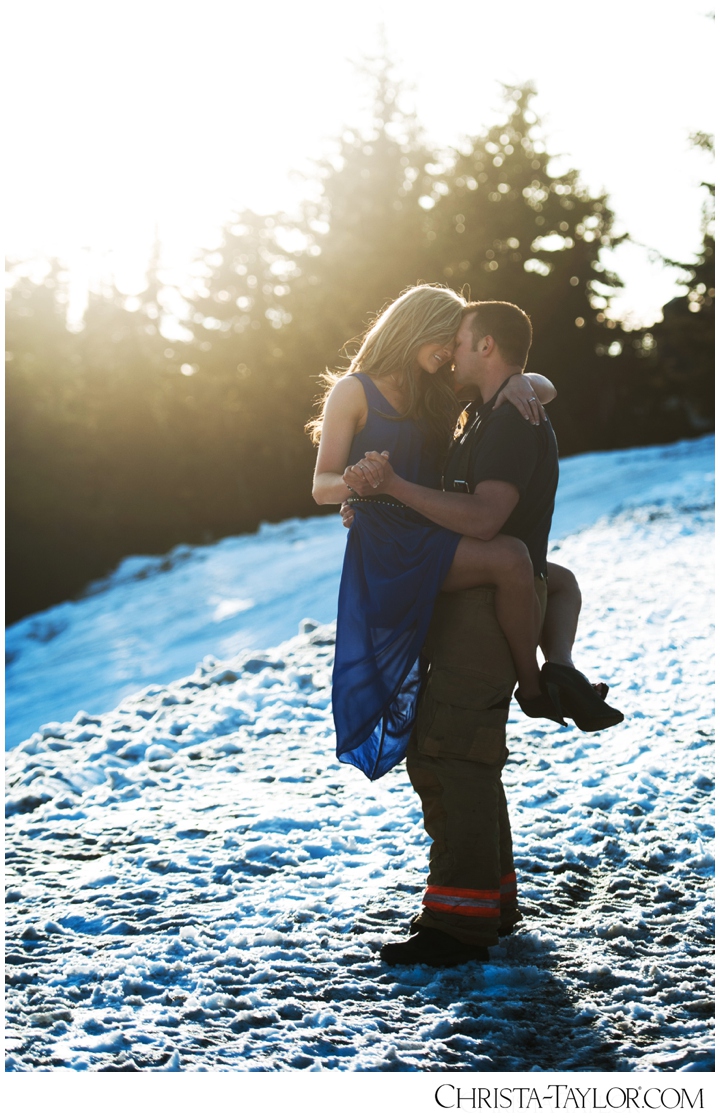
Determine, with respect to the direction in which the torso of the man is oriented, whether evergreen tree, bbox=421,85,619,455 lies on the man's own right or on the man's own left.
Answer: on the man's own right

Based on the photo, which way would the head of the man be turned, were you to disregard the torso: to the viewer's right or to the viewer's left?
to the viewer's left

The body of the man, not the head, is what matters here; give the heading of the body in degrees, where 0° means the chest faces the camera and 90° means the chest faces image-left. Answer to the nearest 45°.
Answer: approximately 90°
